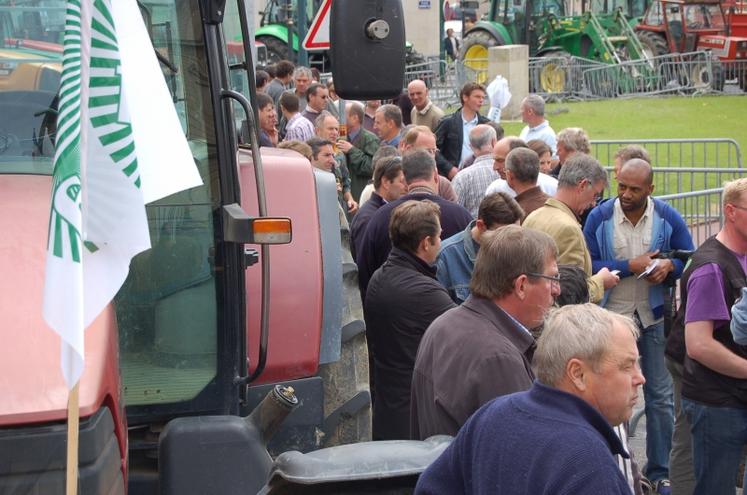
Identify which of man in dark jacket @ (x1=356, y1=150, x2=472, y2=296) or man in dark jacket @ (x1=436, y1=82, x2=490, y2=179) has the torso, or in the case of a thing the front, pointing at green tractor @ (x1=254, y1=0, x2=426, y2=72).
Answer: man in dark jacket @ (x1=356, y1=150, x2=472, y2=296)

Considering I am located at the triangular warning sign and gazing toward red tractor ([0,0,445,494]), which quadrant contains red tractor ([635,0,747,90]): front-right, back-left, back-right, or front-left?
back-left

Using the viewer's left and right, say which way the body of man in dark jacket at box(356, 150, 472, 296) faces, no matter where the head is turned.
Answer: facing away from the viewer

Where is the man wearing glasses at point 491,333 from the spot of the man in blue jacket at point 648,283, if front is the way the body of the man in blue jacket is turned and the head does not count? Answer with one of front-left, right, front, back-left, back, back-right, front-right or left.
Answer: front

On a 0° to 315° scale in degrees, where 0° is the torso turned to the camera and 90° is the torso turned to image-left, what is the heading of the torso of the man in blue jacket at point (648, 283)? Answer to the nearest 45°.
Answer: approximately 0°

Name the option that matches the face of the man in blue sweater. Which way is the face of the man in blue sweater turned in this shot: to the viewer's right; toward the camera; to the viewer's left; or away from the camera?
to the viewer's right

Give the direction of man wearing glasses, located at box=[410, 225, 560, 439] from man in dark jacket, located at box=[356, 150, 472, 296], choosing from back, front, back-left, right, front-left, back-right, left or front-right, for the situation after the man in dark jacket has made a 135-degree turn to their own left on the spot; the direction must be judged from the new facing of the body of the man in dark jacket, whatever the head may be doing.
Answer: front-left

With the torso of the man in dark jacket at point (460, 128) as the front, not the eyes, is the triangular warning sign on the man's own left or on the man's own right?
on the man's own right

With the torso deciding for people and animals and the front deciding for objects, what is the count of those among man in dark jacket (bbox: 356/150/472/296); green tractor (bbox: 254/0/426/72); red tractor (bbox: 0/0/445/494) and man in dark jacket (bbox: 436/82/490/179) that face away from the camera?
1

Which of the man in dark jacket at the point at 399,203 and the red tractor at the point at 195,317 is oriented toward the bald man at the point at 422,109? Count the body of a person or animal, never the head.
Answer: the man in dark jacket

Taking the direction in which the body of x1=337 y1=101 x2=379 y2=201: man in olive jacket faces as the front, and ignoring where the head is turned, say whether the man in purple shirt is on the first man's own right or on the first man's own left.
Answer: on the first man's own left

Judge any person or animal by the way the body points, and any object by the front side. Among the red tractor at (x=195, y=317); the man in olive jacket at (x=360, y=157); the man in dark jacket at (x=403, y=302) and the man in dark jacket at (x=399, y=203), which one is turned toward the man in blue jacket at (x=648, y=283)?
the man in dark jacket at (x=403, y=302)
